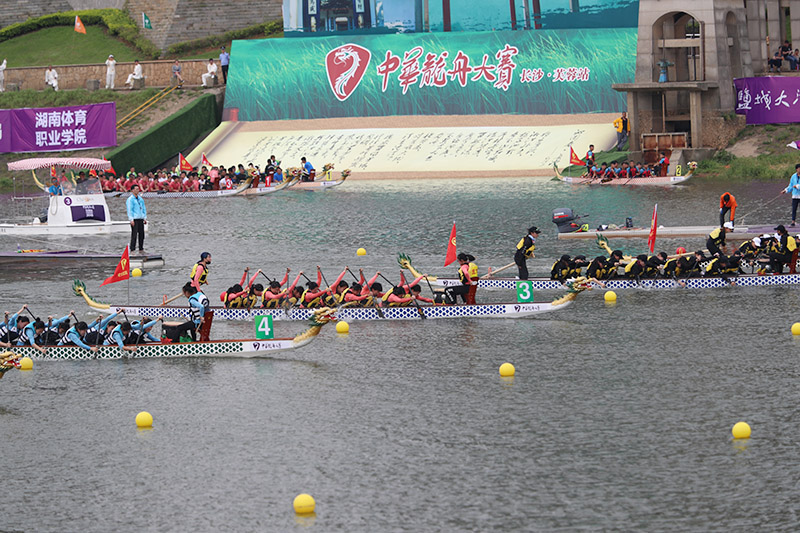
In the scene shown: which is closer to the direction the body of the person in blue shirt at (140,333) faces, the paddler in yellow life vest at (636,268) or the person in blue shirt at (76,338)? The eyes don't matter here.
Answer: the paddler in yellow life vest

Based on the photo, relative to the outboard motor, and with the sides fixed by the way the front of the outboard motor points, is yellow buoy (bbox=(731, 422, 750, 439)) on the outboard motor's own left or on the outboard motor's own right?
on the outboard motor's own right

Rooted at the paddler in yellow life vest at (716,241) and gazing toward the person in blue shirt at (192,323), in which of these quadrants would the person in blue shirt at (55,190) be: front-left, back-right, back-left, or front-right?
front-right

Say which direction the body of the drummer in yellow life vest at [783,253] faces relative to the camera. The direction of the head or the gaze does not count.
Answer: to the viewer's left

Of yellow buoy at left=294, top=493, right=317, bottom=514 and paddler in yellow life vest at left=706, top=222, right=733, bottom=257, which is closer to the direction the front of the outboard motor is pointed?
the paddler in yellow life vest

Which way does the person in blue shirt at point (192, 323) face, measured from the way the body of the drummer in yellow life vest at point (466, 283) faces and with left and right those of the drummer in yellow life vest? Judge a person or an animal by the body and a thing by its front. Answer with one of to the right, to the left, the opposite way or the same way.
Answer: the same way

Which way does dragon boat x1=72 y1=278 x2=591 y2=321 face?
to the viewer's right

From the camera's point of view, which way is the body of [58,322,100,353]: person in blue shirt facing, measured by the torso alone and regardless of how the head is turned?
to the viewer's right

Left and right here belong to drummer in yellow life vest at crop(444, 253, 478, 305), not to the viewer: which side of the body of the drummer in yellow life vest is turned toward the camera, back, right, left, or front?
left

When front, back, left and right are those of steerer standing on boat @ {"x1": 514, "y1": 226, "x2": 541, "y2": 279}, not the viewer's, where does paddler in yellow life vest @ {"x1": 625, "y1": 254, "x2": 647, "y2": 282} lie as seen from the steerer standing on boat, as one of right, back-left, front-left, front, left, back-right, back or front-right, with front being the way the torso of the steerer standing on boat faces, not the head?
front

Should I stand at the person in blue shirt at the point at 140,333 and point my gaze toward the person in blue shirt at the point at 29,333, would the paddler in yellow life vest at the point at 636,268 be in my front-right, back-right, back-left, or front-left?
back-right

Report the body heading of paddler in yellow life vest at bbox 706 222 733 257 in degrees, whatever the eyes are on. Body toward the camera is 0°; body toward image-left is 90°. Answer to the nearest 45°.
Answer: approximately 270°

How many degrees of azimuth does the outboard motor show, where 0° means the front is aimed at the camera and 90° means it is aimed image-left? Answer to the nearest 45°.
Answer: approximately 270°
